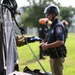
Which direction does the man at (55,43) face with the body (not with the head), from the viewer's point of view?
to the viewer's left
